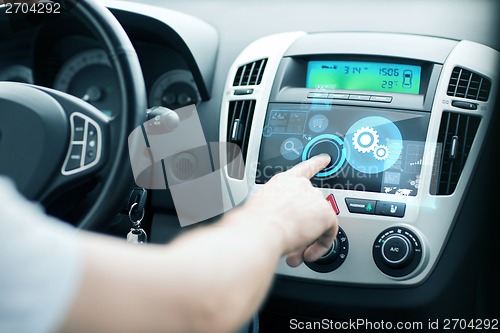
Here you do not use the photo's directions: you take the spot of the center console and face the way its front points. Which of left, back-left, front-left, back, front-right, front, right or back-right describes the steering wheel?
front-right

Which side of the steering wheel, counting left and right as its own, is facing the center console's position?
left

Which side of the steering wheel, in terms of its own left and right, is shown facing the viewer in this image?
front

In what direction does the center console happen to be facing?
toward the camera

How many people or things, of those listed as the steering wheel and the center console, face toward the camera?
2
